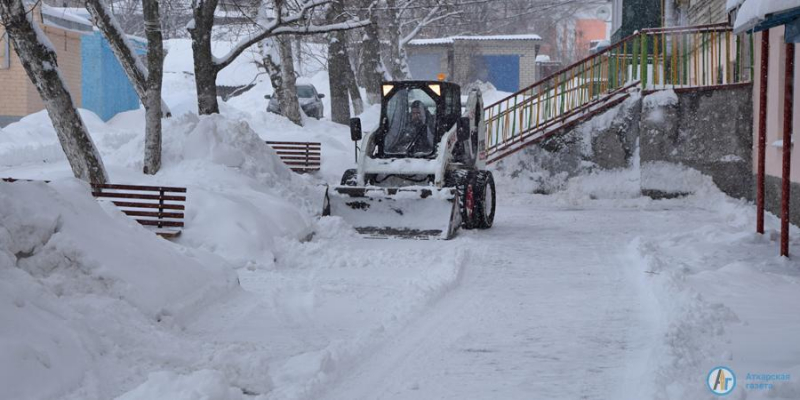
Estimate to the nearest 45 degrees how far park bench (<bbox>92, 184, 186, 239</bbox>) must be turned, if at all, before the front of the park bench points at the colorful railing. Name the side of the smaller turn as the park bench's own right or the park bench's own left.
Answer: approximately 135° to the park bench's own left

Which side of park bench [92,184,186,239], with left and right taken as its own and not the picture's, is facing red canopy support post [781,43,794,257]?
left

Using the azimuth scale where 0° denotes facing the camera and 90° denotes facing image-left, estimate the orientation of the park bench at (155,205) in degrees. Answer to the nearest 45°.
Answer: approximately 0°

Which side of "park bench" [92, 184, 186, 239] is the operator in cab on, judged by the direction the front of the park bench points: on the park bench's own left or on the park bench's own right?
on the park bench's own left

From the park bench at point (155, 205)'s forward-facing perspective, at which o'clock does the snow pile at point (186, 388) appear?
The snow pile is roughly at 12 o'clock from the park bench.

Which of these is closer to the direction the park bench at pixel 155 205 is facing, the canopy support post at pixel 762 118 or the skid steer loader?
the canopy support post

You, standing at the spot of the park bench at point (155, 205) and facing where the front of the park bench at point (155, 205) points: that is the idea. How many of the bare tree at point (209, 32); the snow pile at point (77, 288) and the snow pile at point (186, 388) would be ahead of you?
2

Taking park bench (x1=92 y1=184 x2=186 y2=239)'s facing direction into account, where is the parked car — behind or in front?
behind

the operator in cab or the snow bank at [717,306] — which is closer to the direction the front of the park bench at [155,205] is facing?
the snow bank
